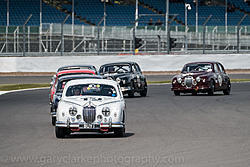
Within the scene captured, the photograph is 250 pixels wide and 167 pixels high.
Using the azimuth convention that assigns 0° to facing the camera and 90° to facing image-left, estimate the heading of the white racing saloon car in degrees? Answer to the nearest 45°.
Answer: approximately 0°

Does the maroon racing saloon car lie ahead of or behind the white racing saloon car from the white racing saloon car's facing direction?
behind

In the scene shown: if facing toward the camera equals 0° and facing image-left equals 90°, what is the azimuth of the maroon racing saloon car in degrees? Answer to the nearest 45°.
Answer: approximately 45°

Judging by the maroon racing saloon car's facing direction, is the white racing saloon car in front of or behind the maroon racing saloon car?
in front

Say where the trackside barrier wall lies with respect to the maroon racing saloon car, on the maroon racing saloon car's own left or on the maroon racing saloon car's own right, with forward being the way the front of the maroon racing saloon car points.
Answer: on the maroon racing saloon car's own right

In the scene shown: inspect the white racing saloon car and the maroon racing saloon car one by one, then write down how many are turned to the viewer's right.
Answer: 0

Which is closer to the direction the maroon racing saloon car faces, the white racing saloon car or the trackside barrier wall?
the white racing saloon car

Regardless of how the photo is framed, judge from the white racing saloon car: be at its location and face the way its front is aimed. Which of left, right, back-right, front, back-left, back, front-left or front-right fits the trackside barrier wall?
back
